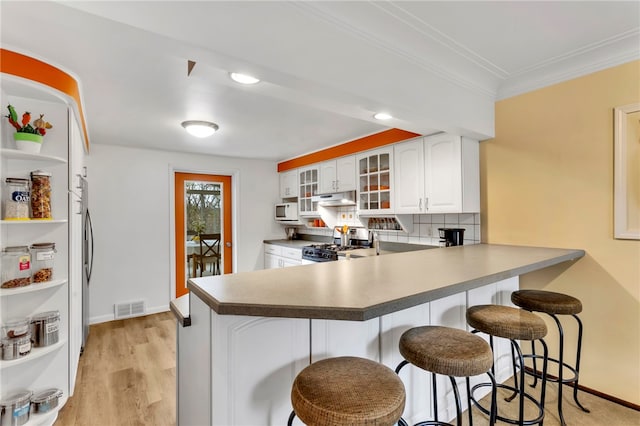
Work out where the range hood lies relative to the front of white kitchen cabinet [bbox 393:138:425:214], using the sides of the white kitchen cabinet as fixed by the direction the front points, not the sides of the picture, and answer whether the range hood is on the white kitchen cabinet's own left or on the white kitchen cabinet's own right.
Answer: on the white kitchen cabinet's own right

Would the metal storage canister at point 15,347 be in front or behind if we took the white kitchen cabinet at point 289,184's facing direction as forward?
in front

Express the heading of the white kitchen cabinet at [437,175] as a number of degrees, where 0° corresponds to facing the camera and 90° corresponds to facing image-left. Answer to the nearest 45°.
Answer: approximately 45°

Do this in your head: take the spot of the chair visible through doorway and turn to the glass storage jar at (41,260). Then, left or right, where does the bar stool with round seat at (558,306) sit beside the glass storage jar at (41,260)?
left

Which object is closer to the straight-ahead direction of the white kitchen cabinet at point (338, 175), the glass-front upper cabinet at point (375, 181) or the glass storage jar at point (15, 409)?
the glass storage jar

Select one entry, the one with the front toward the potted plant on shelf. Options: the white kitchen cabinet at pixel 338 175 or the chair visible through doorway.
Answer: the white kitchen cabinet

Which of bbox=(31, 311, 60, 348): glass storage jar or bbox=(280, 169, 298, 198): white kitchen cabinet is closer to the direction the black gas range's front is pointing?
the glass storage jar

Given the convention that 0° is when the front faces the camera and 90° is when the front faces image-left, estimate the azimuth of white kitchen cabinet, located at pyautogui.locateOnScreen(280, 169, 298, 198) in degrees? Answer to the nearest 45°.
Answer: approximately 45°
